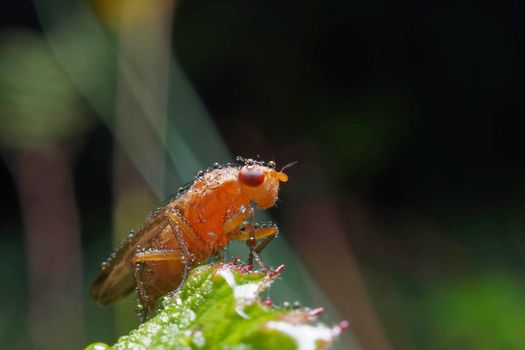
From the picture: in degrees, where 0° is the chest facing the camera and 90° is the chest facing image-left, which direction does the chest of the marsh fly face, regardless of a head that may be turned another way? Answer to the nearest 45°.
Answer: approximately 270°
